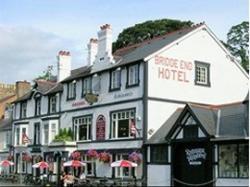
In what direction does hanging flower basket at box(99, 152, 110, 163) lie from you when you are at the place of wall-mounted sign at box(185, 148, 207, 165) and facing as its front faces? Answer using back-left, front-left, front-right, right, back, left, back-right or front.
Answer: back-right

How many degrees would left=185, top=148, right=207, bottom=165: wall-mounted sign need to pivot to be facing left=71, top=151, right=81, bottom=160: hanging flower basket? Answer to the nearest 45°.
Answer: approximately 135° to its right

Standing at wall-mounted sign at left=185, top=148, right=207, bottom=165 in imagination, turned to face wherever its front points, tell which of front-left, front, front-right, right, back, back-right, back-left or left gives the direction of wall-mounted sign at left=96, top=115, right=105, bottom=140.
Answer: back-right

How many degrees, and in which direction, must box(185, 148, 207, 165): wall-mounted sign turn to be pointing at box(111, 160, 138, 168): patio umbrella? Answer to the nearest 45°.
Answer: approximately 135° to its right

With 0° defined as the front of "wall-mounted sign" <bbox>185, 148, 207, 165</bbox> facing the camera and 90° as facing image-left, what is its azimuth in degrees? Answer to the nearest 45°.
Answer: approximately 0°

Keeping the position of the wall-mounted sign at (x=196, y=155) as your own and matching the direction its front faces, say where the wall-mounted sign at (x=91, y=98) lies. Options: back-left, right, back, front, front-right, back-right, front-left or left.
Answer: back-right

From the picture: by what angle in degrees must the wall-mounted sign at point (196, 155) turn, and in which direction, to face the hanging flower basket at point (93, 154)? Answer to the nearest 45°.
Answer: approximately 135° to its right
